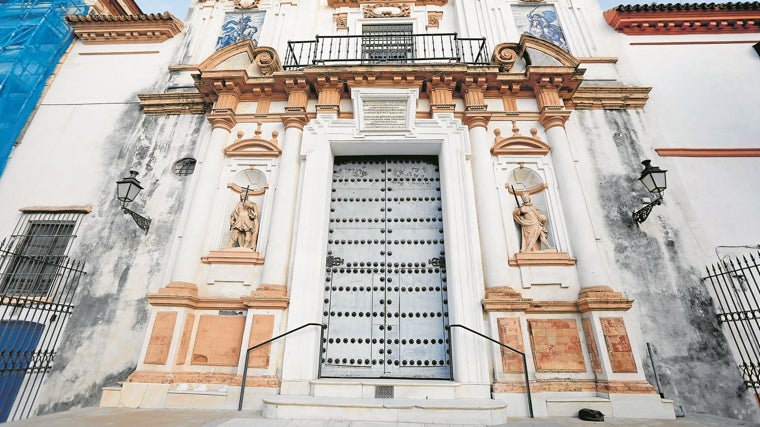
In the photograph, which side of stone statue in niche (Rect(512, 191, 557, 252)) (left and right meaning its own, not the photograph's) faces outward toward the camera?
front

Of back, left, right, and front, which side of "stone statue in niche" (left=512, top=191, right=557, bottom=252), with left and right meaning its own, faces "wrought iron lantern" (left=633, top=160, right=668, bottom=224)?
left

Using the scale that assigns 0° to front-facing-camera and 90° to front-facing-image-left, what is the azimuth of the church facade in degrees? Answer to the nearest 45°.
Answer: approximately 0°

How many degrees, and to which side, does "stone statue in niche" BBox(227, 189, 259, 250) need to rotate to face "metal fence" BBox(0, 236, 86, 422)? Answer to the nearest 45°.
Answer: approximately 135° to its right

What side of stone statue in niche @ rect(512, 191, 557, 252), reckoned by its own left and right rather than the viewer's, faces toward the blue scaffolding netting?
right

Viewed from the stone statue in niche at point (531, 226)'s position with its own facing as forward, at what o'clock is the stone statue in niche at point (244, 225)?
the stone statue in niche at point (244, 225) is roughly at 2 o'clock from the stone statue in niche at point (531, 226).

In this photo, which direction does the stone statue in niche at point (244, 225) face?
toward the camera

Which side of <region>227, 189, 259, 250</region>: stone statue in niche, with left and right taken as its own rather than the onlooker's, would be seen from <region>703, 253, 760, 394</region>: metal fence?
left

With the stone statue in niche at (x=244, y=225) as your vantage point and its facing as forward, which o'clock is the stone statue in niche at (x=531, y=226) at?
the stone statue in niche at (x=531, y=226) is roughly at 10 o'clock from the stone statue in niche at (x=244, y=225).

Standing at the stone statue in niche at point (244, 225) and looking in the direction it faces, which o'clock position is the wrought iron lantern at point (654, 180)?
The wrought iron lantern is roughly at 10 o'clock from the stone statue in niche.

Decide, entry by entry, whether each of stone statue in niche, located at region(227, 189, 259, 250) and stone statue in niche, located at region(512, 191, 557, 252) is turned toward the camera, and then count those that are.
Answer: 2

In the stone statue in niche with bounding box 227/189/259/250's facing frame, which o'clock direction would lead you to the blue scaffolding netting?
The blue scaffolding netting is roughly at 4 o'clock from the stone statue in niche.
